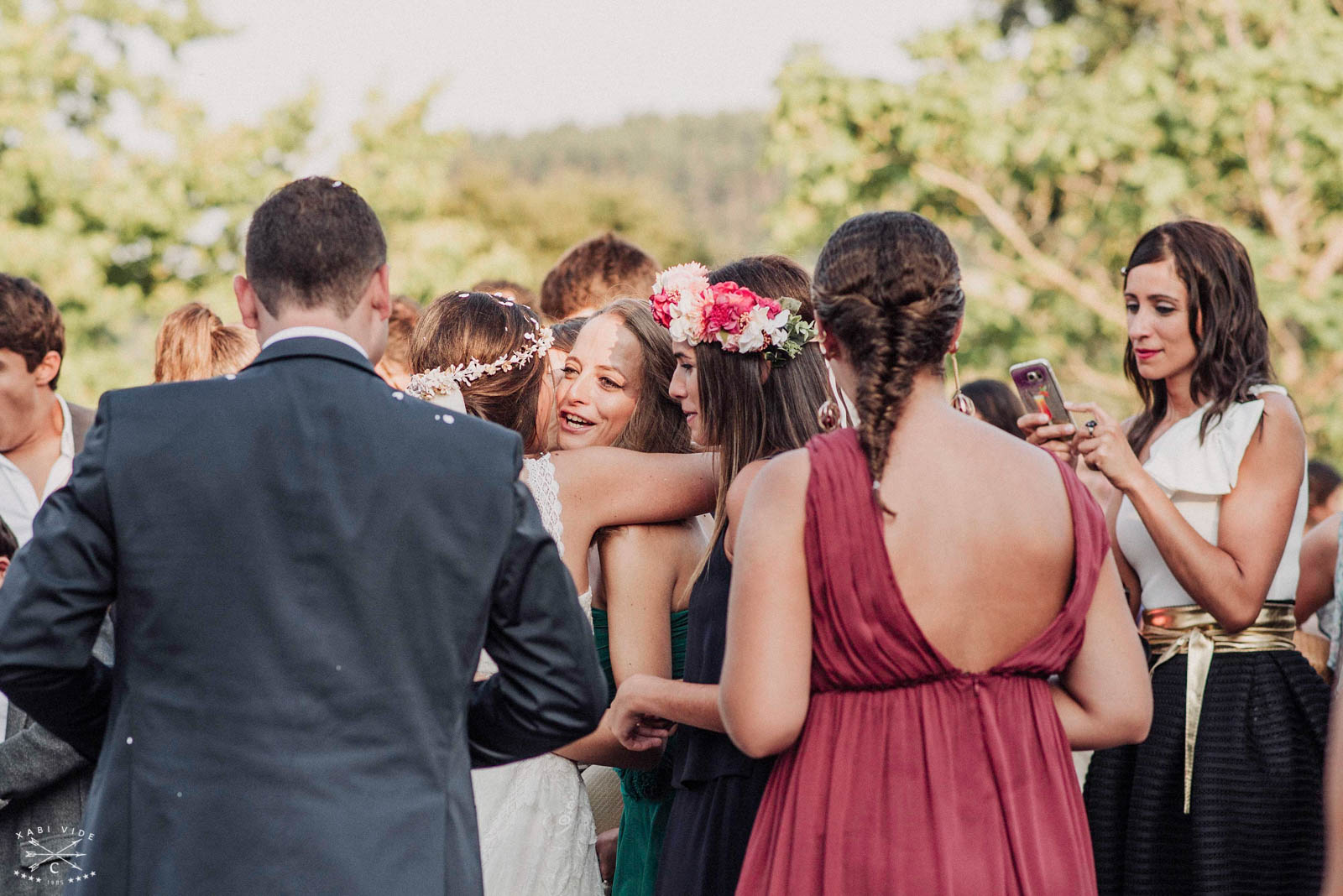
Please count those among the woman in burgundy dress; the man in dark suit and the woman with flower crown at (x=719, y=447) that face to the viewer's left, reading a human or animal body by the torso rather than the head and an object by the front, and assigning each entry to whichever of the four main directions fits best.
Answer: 1

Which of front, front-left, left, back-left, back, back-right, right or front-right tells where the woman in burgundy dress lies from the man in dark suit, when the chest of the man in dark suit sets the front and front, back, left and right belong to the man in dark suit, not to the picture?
right

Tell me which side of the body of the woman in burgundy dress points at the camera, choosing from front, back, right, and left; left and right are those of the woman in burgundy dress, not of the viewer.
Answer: back

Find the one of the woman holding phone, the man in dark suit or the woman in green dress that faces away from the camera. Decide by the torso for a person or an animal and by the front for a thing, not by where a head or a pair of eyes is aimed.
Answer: the man in dark suit

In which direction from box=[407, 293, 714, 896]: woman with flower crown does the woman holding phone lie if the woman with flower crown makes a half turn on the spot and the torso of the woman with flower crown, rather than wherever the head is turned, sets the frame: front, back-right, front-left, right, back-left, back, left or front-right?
back-left

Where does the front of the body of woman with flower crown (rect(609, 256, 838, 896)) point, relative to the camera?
to the viewer's left

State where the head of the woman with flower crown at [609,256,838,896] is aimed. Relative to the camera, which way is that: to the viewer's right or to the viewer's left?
to the viewer's left

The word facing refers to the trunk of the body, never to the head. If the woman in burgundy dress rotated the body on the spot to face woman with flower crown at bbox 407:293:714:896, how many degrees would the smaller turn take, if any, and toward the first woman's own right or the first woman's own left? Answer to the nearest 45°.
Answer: approximately 45° to the first woman's own left

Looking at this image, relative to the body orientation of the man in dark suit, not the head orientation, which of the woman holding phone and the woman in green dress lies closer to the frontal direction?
the woman in green dress

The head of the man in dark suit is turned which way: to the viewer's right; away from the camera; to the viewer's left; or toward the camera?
away from the camera

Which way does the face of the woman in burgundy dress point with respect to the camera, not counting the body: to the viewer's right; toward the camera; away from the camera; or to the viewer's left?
away from the camera

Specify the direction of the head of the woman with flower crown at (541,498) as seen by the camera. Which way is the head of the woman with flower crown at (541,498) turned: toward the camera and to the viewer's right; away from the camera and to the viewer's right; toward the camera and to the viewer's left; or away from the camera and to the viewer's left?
away from the camera and to the viewer's right

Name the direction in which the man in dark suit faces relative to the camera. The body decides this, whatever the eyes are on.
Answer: away from the camera
